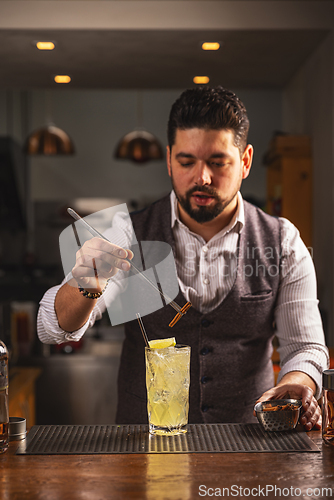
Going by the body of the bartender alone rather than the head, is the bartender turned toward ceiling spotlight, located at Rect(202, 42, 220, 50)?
no

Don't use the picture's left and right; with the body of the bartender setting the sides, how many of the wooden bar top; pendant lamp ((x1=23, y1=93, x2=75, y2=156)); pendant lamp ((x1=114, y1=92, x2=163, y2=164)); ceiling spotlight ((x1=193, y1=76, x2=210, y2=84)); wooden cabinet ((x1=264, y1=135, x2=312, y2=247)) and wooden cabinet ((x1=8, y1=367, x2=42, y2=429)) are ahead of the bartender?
1

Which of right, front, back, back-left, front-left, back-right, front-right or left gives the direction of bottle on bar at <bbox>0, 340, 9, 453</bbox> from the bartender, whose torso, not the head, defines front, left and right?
front-right

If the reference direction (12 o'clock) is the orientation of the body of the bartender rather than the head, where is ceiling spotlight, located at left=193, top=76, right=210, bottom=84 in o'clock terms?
The ceiling spotlight is roughly at 6 o'clock from the bartender.

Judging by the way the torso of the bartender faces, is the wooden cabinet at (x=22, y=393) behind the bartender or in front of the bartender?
behind

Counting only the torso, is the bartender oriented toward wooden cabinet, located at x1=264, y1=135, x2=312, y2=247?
no

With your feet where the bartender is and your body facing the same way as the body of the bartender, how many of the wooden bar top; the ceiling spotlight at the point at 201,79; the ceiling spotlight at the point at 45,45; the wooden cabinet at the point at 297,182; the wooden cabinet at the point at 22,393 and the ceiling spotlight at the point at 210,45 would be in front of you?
1

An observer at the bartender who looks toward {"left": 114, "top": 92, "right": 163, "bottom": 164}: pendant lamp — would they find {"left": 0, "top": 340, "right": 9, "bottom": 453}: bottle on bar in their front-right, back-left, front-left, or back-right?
back-left

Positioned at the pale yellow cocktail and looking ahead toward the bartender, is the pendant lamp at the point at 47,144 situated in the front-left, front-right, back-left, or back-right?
front-left

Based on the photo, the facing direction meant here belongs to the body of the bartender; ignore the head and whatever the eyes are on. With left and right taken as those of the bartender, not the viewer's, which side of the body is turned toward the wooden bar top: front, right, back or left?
front

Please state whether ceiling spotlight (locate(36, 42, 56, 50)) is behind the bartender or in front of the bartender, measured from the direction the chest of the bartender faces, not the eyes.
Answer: behind

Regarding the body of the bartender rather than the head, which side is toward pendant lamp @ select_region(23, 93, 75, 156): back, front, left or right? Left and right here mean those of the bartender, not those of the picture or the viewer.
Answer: back

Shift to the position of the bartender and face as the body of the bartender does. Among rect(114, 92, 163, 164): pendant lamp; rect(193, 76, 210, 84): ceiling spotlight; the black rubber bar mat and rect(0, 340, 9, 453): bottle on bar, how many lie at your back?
2

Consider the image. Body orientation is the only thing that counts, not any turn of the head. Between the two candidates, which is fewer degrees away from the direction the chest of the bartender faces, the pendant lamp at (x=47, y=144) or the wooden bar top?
the wooden bar top

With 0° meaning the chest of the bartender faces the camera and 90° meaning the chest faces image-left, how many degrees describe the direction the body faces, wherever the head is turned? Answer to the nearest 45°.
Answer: approximately 0°

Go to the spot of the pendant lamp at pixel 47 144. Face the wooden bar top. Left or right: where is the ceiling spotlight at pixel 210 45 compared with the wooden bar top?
left
